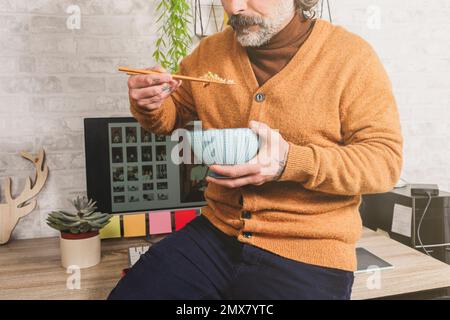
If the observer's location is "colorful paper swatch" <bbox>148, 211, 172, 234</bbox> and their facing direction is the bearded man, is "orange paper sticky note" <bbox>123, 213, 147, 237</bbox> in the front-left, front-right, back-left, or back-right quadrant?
back-right

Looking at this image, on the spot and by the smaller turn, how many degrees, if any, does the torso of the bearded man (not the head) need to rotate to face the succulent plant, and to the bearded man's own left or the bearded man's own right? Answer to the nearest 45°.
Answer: approximately 90° to the bearded man's own right

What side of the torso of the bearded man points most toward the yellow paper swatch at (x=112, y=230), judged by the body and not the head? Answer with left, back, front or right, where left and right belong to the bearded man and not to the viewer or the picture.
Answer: right

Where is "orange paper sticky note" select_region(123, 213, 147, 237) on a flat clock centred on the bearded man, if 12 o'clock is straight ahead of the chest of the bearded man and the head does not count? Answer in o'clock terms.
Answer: The orange paper sticky note is roughly at 3 o'clock from the bearded man.

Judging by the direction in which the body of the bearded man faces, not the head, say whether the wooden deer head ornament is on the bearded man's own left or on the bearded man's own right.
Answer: on the bearded man's own right

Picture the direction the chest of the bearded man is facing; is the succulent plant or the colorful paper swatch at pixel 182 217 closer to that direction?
the succulent plant

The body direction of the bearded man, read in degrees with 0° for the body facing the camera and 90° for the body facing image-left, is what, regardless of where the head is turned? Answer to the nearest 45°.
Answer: approximately 45°
